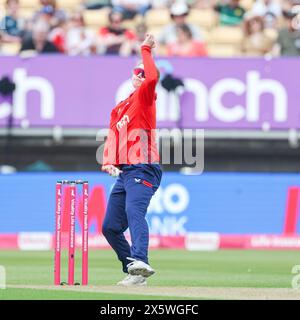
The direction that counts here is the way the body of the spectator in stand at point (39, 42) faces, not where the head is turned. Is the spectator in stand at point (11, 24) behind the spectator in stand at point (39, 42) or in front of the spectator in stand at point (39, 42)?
behind

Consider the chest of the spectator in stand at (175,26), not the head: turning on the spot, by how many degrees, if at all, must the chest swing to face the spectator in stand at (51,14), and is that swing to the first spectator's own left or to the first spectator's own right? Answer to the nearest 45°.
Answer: approximately 90° to the first spectator's own right

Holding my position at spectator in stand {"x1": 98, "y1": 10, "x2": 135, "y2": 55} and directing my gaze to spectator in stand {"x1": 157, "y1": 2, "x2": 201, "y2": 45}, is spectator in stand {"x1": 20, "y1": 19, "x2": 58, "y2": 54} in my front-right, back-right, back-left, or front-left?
back-right

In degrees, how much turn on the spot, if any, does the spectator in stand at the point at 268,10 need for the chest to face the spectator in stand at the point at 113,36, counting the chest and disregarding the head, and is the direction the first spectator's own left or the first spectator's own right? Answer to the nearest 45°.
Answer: approximately 45° to the first spectator's own right

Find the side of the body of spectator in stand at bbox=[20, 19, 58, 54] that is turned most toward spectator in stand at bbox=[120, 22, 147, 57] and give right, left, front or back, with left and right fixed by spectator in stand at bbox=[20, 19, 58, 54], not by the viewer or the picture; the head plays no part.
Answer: left

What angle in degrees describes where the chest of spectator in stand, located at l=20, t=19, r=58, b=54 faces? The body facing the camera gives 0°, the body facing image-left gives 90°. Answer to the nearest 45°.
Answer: approximately 0°
